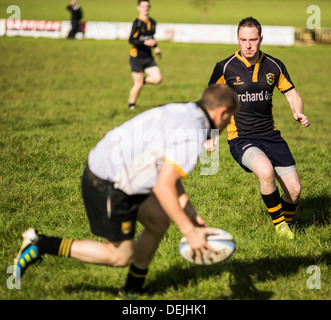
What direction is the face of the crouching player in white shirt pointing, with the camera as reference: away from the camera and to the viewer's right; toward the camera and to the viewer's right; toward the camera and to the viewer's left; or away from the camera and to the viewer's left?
away from the camera and to the viewer's right

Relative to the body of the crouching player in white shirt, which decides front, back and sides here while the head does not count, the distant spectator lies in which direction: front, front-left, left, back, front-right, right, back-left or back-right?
left

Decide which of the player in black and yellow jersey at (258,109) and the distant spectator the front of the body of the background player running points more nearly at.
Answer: the player in black and yellow jersey

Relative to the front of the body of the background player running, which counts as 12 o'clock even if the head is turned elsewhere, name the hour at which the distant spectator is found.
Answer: The distant spectator is roughly at 7 o'clock from the background player running.
